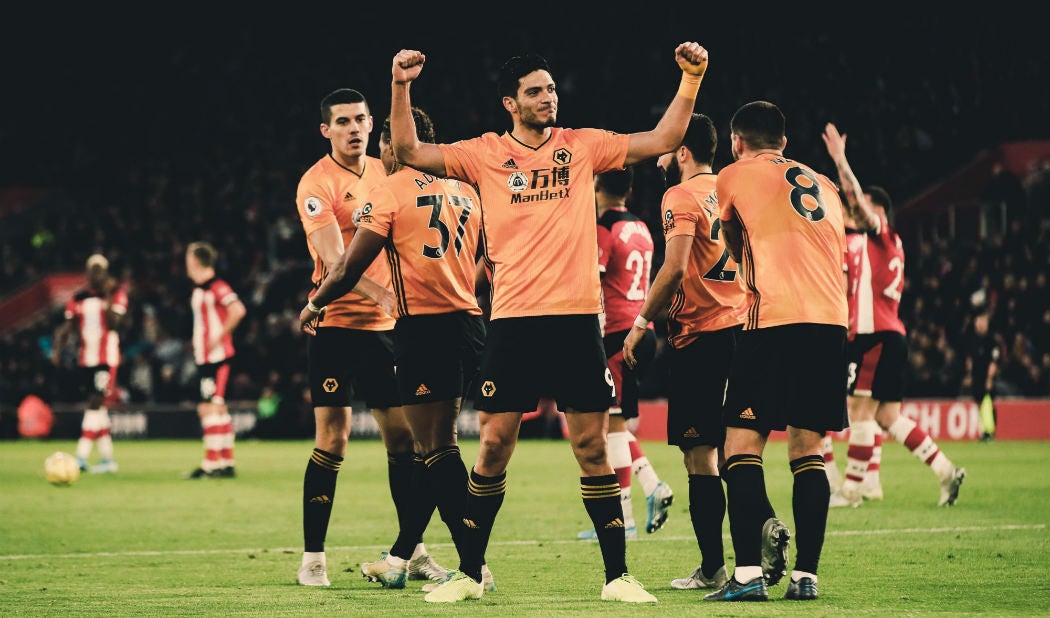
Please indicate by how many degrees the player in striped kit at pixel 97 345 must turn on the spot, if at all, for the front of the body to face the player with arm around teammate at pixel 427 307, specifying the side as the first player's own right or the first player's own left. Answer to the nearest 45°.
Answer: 0° — they already face them

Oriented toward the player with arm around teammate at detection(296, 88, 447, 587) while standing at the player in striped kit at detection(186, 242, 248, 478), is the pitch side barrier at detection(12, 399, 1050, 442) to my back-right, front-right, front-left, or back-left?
back-left

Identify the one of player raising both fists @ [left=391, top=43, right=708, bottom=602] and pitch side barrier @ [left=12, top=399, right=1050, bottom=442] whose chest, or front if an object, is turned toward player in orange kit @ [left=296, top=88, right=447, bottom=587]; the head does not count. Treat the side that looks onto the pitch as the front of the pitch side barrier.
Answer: the pitch side barrier

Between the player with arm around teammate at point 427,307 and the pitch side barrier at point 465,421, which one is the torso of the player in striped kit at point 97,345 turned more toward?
the player with arm around teammate

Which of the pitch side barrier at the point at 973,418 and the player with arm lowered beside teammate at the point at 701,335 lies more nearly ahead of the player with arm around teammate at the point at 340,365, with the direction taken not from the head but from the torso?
the player with arm lowered beside teammate

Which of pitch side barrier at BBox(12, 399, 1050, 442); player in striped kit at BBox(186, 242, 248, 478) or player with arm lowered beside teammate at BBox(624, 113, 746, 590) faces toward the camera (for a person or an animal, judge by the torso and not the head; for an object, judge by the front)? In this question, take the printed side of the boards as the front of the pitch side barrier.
the pitch side barrier

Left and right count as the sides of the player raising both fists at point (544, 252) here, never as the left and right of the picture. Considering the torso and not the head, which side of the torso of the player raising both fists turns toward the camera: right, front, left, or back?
front

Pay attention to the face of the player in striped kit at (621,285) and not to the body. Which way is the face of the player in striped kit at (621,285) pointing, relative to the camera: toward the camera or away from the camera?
away from the camera

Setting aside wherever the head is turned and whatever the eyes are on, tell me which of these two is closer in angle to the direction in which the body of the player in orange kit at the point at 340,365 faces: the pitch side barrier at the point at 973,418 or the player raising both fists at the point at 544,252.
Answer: the player raising both fists

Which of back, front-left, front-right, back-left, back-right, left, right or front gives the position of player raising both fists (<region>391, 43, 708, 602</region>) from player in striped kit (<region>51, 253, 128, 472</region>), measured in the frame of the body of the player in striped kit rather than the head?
front

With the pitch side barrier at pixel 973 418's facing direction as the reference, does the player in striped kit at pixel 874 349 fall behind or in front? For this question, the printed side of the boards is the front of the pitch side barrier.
in front

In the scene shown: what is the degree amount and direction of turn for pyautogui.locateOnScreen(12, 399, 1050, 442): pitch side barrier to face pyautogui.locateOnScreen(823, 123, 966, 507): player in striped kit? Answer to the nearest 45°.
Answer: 0° — it already faces them
